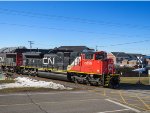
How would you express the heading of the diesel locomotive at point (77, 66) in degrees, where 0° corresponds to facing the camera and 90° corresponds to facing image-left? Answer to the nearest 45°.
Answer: approximately 315°
